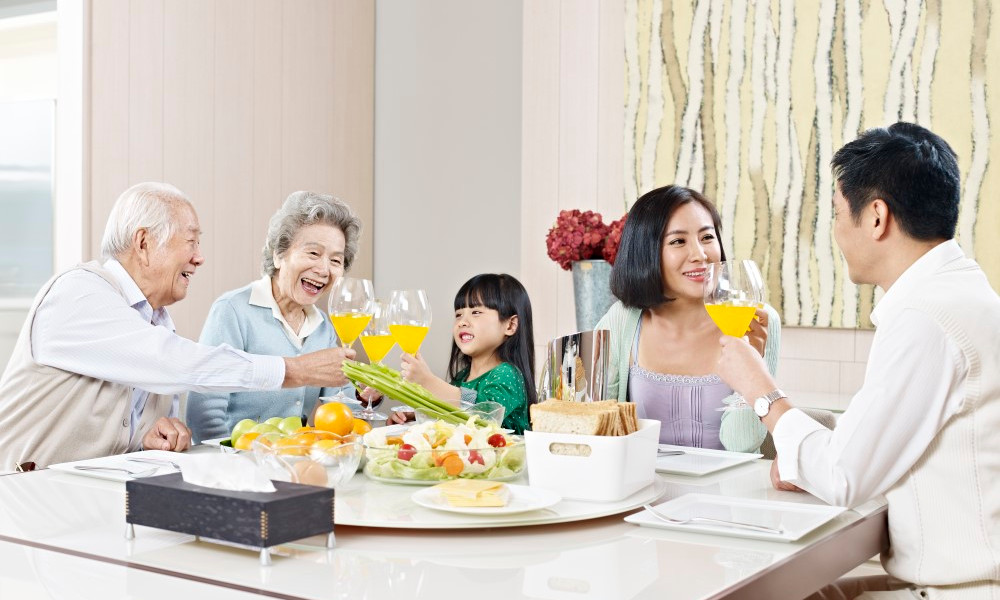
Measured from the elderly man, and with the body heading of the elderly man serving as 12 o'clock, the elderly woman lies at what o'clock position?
The elderly woman is roughly at 10 o'clock from the elderly man.

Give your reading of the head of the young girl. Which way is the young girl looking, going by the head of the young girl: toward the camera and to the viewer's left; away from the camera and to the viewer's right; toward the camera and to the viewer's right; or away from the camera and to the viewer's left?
toward the camera and to the viewer's left

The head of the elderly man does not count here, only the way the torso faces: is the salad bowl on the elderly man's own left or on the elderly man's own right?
on the elderly man's own right

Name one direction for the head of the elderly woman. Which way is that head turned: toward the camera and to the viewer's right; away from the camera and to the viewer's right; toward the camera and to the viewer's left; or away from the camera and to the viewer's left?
toward the camera and to the viewer's right

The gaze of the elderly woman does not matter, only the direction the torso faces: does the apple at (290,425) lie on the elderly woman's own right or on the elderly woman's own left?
on the elderly woman's own right

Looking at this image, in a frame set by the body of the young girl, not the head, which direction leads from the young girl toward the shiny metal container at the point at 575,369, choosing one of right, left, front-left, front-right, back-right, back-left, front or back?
front-left

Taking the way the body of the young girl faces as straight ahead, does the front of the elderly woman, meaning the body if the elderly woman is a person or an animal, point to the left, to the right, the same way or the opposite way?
to the left

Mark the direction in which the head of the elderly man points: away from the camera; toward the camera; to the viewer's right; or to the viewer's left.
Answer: to the viewer's right

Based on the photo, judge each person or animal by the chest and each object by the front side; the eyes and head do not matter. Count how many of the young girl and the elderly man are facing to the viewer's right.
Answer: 1

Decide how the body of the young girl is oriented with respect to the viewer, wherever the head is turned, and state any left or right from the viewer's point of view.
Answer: facing the viewer and to the left of the viewer

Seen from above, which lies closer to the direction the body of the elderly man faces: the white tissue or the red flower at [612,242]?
the red flower

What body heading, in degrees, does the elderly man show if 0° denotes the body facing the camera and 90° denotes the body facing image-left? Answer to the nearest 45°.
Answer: approximately 270°

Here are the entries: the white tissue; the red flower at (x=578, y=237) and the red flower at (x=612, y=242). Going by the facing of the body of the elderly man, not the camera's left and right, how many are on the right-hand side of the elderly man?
1
